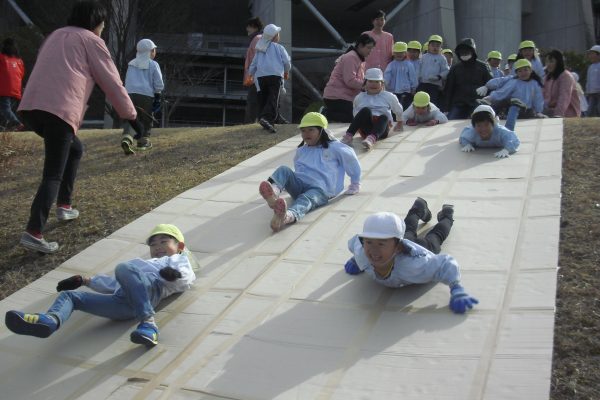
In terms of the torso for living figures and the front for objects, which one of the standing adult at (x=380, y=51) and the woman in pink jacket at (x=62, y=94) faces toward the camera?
the standing adult

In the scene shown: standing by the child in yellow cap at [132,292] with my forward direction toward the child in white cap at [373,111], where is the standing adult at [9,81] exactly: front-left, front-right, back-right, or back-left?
front-left

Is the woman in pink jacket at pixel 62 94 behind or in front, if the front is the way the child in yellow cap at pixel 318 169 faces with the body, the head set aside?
in front

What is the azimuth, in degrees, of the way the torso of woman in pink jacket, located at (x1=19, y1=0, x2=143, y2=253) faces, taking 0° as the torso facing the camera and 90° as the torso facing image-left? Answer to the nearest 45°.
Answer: approximately 225°

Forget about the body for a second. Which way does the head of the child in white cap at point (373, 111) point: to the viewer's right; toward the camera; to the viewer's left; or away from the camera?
toward the camera

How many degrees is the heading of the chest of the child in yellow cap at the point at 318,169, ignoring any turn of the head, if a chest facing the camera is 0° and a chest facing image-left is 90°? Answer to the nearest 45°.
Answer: approximately 45°

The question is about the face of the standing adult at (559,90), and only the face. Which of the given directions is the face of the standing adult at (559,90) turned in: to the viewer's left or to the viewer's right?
to the viewer's left

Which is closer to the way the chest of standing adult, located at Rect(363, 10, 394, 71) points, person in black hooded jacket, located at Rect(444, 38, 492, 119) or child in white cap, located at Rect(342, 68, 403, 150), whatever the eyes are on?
the child in white cap

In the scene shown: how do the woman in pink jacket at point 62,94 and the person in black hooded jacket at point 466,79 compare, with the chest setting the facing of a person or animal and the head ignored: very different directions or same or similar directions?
very different directions

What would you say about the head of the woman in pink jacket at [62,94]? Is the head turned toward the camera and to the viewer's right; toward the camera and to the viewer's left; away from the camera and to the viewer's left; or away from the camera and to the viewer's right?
away from the camera and to the viewer's right

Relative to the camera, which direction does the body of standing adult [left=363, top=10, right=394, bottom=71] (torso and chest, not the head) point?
toward the camera
